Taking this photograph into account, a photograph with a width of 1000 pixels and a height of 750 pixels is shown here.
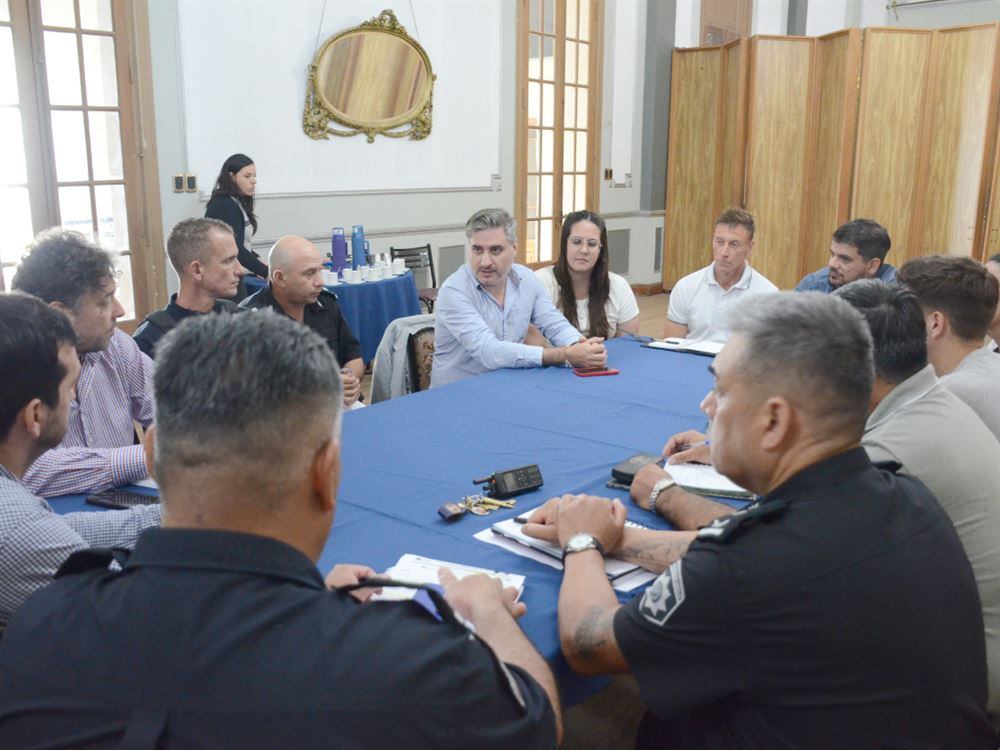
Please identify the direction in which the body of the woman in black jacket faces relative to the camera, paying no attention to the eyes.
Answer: to the viewer's right

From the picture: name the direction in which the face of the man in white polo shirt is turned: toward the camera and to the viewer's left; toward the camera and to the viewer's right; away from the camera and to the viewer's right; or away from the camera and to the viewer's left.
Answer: toward the camera and to the viewer's left

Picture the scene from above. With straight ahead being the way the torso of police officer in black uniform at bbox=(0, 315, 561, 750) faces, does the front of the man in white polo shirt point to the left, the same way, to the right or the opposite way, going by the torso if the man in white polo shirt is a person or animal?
the opposite way

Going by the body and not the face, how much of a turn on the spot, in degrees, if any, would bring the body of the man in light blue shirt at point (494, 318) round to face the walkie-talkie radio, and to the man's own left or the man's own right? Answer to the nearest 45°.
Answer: approximately 45° to the man's own right

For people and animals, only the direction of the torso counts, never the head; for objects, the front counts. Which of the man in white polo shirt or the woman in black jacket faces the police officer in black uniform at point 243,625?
the man in white polo shirt

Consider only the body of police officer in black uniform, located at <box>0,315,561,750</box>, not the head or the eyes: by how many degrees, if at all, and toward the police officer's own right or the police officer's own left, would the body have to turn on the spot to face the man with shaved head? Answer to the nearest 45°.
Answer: approximately 45° to the police officer's own left

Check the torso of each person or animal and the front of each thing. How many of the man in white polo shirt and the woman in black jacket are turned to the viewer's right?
1

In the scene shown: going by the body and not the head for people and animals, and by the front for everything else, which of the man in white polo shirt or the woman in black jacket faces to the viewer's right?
the woman in black jacket

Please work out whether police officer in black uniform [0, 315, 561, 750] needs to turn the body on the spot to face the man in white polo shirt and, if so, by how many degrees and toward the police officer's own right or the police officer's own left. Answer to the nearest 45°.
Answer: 0° — they already face them

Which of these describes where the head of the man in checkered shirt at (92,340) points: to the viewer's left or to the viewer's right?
to the viewer's right

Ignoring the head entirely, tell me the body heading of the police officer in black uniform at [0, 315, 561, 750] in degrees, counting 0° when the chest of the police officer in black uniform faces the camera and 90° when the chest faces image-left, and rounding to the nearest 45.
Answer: approximately 225°

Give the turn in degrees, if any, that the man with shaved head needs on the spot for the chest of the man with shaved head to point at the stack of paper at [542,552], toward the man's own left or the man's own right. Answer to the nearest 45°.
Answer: approximately 45° to the man's own right

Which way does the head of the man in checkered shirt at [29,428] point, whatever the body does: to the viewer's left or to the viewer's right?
to the viewer's right

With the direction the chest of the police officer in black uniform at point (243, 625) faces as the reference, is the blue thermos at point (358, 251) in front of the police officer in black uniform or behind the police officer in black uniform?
in front

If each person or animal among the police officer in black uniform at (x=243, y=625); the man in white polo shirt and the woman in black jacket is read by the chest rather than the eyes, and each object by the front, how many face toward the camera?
1
